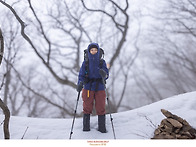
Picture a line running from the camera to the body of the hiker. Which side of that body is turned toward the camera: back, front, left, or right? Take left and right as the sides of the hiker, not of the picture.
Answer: front
